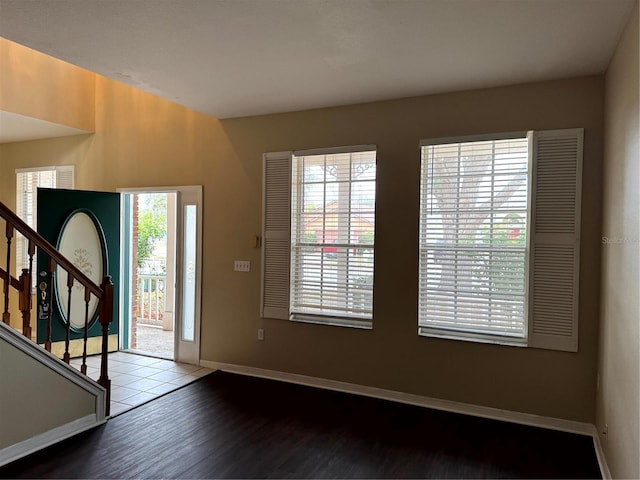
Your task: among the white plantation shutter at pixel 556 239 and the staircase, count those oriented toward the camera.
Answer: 1

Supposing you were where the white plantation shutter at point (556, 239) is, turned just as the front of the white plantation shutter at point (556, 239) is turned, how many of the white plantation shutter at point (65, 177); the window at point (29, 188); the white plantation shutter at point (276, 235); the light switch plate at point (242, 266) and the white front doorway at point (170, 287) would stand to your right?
5

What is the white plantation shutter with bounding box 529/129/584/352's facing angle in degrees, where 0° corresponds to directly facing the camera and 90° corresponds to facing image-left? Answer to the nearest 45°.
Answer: approximately 0°

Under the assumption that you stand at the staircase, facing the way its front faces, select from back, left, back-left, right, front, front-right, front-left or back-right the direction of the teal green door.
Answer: front-left

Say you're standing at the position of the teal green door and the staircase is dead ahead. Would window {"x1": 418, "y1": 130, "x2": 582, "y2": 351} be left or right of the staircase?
left

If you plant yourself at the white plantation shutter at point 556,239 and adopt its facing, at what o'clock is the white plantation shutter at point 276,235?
the white plantation shutter at point 276,235 is roughly at 3 o'clock from the white plantation shutter at point 556,239.

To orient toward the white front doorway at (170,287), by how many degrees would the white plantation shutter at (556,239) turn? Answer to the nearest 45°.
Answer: approximately 90° to its right

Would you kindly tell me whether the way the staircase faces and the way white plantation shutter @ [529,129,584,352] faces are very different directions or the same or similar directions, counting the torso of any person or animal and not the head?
very different directions

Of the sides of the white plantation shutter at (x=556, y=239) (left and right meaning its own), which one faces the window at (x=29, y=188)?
right

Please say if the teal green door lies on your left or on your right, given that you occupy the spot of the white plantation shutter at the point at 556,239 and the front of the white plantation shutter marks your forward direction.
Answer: on your right

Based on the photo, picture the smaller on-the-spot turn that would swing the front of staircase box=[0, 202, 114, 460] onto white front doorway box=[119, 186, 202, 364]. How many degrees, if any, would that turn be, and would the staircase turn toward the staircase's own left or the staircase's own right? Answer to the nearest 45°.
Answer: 0° — it already faces it

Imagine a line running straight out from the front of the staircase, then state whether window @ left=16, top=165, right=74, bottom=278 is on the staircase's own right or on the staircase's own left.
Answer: on the staircase's own left

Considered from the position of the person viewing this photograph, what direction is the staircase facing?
facing away from the viewer and to the right of the viewer
